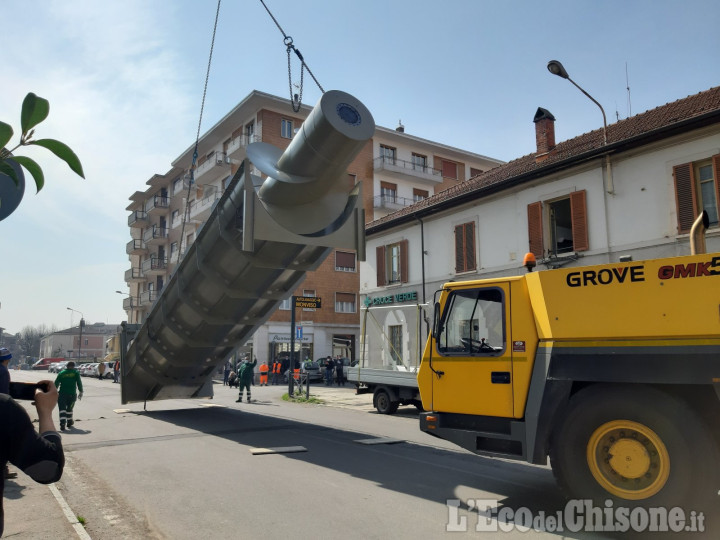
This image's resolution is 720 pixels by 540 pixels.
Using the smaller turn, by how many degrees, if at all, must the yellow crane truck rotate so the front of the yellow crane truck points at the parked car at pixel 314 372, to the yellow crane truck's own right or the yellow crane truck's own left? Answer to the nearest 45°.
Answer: approximately 45° to the yellow crane truck's own right

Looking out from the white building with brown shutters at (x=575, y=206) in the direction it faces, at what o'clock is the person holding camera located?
The person holding camera is roughly at 11 o'clock from the white building with brown shutters.

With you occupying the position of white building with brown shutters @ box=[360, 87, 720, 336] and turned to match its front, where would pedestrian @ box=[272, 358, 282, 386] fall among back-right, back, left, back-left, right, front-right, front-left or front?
right

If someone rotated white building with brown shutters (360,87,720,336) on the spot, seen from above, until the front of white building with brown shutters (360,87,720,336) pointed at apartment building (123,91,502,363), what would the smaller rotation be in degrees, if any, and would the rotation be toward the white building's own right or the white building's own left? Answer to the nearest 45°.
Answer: approximately 90° to the white building's own right

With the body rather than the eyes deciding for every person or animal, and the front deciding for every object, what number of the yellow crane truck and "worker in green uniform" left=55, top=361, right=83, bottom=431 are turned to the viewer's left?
1

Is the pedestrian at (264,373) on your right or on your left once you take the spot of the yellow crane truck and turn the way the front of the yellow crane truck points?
on your right

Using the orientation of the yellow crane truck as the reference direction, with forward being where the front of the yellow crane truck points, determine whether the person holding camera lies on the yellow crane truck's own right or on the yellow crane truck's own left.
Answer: on the yellow crane truck's own left

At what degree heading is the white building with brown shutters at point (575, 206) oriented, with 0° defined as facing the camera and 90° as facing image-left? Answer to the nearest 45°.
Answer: approximately 45°

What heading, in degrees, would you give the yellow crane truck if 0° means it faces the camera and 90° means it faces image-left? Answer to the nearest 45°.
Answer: approximately 90°

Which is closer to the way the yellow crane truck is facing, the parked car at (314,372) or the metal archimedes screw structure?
the metal archimedes screw structure
